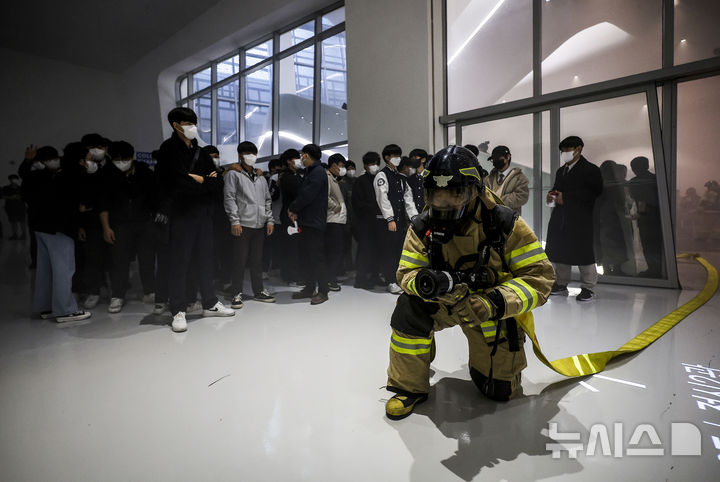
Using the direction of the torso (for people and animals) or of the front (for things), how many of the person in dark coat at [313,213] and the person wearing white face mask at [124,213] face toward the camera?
1

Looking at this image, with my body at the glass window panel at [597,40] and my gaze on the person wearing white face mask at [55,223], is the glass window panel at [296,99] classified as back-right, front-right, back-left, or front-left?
front-right

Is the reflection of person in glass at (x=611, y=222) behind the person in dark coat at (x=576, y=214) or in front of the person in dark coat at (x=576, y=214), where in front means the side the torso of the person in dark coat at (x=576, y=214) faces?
behind

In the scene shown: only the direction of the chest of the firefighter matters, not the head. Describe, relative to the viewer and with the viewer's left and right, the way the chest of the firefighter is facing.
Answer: facing the viewer and to the left of the viewer

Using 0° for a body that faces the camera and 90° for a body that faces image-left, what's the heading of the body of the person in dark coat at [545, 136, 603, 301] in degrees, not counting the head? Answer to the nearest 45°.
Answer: approximately 45°

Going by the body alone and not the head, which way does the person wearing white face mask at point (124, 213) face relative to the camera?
toward the camera

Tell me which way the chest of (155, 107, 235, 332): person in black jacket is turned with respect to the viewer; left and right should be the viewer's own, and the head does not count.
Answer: facing the viewer and to the right of the viewer
